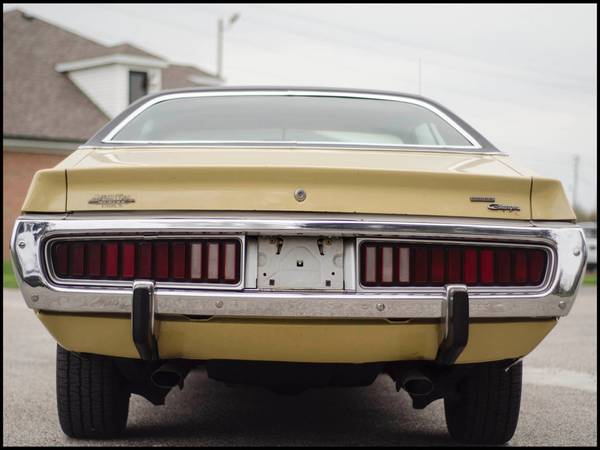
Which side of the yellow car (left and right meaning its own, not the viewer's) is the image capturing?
back

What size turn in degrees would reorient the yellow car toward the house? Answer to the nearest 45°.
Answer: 0° — it already faces it
